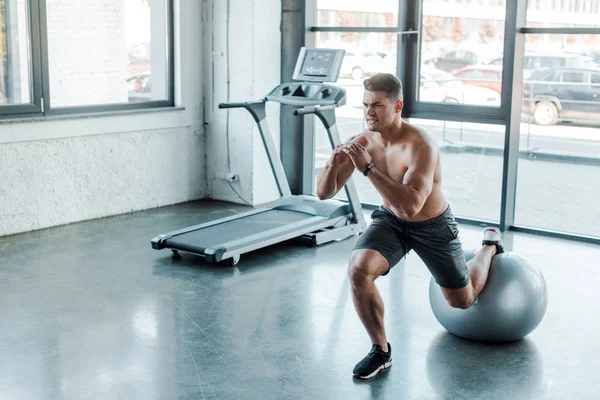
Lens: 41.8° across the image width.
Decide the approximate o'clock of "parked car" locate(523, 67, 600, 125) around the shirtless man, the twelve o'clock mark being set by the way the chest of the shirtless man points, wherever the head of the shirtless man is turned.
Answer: The parked car is roughly at 5 o'clock from the shirtless man.

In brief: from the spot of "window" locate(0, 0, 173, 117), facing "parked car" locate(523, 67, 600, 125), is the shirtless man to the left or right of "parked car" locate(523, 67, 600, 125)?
right

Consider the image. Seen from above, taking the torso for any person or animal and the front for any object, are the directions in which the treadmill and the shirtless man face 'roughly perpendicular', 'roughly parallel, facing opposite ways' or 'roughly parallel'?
roughly parallel, facing opposite ways

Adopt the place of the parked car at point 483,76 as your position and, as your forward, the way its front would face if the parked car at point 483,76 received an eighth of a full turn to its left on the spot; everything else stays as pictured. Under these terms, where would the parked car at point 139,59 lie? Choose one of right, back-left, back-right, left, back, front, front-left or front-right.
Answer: front-right

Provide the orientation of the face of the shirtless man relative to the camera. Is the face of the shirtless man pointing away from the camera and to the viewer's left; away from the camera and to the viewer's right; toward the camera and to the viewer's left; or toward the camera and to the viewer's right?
toward the camera and to the viewer's left

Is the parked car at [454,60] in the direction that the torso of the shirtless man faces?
no

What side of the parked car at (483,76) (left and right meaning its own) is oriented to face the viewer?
left

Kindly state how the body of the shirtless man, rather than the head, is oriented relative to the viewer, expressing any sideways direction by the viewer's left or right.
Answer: facing the viewer and to the left of the viewer

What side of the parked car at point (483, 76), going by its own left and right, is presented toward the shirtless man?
left

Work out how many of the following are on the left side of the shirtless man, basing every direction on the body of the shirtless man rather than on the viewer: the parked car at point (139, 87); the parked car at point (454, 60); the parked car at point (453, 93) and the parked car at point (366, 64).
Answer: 0
